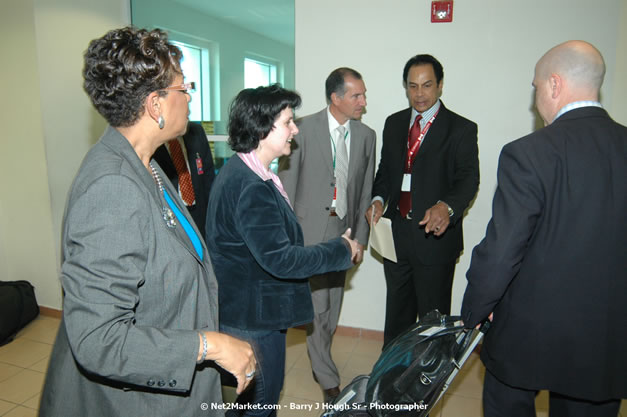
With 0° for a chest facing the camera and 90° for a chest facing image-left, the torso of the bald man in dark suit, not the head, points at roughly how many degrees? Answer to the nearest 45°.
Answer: approximately 135°

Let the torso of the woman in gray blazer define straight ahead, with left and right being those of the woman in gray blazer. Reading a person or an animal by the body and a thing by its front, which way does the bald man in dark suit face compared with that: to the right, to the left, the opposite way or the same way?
to the left

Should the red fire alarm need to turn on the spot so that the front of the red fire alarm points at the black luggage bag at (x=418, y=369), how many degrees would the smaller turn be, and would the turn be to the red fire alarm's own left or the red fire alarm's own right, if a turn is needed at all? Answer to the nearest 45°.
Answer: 0° — it already faces it

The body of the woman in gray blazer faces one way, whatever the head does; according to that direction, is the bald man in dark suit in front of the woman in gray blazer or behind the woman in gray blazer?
in front

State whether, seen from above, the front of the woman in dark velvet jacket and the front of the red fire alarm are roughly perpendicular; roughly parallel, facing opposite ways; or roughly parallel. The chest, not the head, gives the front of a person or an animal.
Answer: roughly perpendicular

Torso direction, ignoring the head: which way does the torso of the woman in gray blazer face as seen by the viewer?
to the viewer's right

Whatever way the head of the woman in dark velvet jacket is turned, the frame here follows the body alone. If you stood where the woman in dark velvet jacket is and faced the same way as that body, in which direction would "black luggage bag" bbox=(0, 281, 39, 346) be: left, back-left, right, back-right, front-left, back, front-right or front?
back-left

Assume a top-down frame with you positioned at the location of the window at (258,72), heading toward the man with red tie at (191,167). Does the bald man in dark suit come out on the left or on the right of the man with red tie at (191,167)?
left

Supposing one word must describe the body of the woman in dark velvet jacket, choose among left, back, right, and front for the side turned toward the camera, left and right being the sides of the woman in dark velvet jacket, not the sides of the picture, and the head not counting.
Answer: right

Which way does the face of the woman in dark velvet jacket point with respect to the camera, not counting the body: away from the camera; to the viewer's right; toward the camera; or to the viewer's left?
to the viewer's right

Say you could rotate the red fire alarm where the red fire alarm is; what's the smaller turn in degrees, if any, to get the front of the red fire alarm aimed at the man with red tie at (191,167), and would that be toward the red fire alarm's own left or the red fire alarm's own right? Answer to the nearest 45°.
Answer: approximately 45° to the red fire alarm's own right
